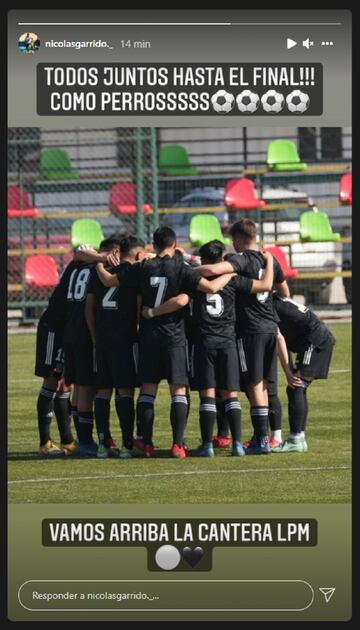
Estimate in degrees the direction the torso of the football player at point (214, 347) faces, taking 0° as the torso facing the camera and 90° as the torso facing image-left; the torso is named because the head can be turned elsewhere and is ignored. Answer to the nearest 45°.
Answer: approximately 180°

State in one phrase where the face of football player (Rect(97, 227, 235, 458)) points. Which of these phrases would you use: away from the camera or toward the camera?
away from the camera

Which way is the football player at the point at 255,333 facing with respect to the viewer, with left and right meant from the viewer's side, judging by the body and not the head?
facing away from the viewer and to the left of the viewer

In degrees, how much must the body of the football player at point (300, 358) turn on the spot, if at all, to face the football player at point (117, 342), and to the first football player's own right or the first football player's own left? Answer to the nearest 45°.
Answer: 0° — they already face them

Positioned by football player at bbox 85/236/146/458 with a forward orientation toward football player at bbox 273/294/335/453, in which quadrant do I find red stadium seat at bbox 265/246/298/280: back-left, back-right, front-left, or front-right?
front-left

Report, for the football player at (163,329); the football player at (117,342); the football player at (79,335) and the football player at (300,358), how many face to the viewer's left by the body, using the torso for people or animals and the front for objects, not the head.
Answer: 1

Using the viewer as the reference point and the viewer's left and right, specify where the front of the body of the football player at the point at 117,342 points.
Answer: facing away from the viewer and to the right of the viewer

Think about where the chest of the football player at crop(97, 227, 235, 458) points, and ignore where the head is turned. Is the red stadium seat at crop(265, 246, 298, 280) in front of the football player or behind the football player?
in front

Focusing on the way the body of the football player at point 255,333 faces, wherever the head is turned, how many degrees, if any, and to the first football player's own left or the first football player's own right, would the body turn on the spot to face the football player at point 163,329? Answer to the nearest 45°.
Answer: approximately 90° to the first football player's own left

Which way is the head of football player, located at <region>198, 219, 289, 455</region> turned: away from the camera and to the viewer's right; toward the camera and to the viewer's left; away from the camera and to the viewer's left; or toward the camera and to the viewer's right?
away from the camera and to the viewer's left

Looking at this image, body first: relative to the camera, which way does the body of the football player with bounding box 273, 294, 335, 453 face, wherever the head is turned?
to the viewer's left

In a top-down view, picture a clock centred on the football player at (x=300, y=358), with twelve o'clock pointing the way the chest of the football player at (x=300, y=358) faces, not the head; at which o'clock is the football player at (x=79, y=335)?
the football player at (x=79, y=335) is roughly at 12 o'clock from the football player at (x=300, y=358).

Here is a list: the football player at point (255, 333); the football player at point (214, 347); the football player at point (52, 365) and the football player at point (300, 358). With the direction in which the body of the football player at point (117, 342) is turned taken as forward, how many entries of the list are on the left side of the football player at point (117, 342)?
1

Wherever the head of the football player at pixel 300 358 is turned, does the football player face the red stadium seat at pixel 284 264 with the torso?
no

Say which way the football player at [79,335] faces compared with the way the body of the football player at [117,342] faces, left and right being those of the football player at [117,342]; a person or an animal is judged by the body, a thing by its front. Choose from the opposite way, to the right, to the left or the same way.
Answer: the same way

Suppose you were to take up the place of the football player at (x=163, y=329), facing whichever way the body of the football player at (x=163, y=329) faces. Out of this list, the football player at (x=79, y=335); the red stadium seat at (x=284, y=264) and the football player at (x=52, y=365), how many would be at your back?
0

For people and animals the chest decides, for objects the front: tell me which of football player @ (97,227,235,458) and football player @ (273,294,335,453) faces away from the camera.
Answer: football player @ (97,227,235,458)
